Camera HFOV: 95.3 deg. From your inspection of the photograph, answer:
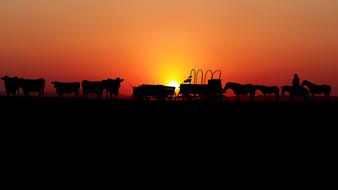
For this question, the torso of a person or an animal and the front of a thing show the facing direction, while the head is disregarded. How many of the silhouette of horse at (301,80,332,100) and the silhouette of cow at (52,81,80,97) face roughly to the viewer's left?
2

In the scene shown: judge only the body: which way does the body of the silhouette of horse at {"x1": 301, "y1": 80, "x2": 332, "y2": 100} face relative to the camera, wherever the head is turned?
to the viewer's left

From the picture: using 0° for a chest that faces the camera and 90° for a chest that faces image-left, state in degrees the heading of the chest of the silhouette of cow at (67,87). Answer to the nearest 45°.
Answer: approximately 90°

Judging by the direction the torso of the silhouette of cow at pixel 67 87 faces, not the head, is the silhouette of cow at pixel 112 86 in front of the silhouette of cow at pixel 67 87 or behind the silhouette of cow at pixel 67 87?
behind

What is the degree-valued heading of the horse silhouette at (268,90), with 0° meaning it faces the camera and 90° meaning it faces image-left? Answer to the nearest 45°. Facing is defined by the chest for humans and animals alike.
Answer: approximately 90°

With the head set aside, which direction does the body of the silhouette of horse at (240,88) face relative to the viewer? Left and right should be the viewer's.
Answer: facing to the left of the viewer
